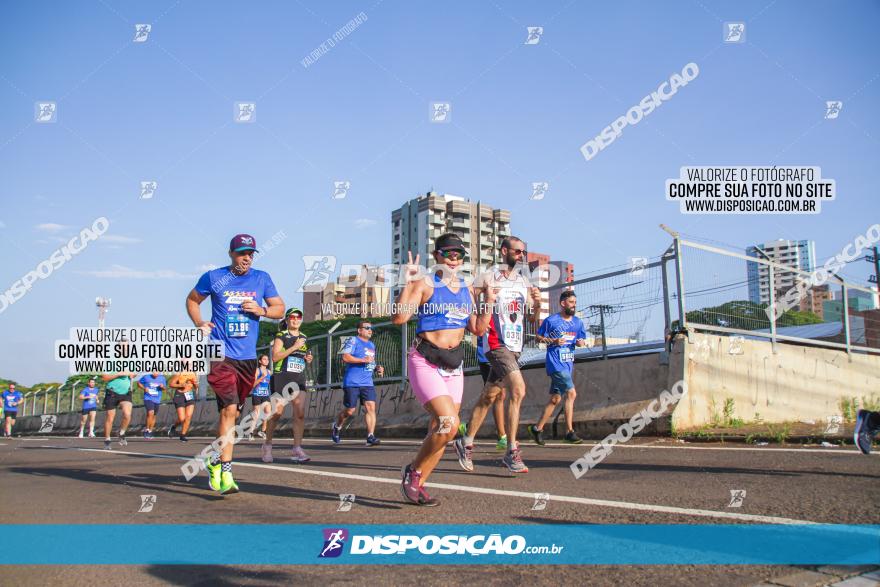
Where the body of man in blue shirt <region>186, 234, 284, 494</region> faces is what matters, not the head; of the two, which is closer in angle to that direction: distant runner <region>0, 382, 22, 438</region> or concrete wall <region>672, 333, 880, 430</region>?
the concrete wall

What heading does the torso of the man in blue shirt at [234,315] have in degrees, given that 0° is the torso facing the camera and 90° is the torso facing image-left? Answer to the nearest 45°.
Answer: approximately 315°

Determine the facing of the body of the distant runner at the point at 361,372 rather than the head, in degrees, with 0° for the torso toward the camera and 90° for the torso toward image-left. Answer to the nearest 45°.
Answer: approximately 315°

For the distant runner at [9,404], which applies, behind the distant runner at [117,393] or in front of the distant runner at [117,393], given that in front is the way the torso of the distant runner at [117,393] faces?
behind

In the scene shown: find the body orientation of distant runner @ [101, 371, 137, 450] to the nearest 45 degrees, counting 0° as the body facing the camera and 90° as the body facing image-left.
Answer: approximately 315°

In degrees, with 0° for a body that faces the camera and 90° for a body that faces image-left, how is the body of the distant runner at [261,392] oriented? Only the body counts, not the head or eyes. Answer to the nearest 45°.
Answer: approximately 315°
